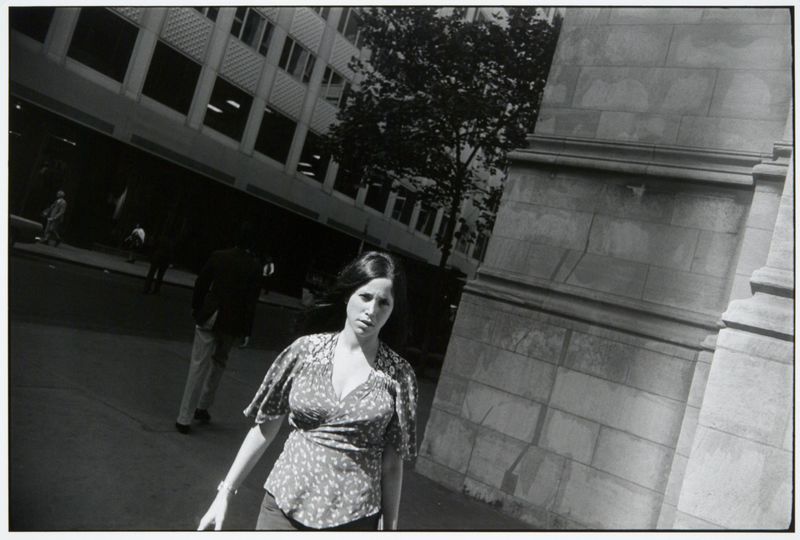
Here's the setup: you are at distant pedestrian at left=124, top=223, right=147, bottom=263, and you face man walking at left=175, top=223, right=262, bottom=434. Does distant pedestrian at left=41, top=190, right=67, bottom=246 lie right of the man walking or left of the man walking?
right

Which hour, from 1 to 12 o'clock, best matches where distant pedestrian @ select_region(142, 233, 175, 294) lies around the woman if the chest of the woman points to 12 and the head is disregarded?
The distant pedestrian is roughly at 5 o'clock from the woman.

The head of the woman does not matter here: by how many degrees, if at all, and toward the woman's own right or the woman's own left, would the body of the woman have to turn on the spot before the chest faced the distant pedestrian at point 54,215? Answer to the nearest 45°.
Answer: approximately 135° to the woman's own right

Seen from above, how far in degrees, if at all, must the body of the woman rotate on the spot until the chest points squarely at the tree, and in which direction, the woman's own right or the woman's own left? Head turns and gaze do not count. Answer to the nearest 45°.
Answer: approximately 180°

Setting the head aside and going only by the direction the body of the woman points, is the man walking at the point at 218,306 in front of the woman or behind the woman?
behind

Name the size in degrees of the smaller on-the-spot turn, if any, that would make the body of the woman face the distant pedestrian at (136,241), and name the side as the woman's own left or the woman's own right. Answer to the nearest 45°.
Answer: approximately 135° to the woman's own right

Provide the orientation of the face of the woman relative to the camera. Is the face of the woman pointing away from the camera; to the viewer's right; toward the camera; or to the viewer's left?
toward the camera

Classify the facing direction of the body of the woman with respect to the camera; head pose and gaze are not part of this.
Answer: toward the camera
